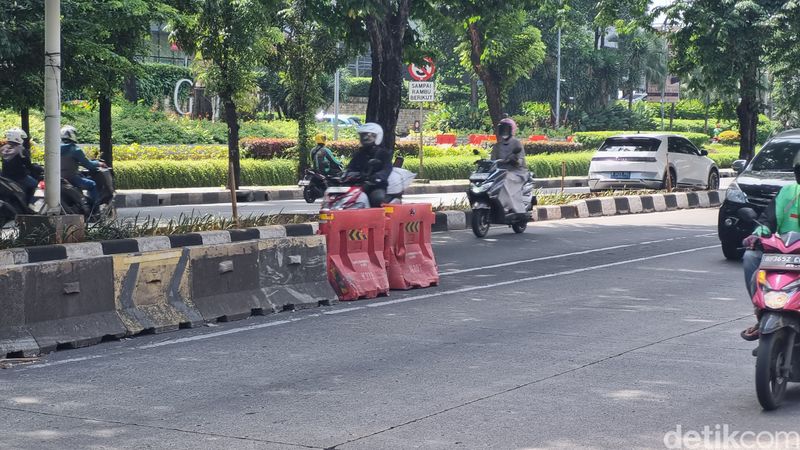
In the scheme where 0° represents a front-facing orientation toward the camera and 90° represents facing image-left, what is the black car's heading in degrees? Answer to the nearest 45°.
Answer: approximately 45°

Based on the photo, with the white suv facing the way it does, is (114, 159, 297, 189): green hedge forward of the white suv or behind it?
behind

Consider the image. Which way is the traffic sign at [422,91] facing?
toward the camera
